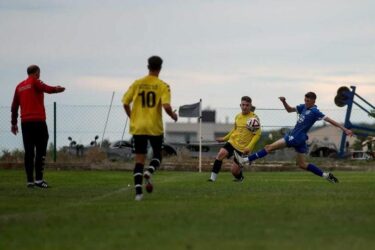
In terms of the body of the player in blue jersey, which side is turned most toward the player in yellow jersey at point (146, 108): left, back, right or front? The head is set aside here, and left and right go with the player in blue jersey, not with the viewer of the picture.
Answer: front

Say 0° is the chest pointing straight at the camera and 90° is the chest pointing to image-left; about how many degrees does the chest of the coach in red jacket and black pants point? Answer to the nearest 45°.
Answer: approximately 225°

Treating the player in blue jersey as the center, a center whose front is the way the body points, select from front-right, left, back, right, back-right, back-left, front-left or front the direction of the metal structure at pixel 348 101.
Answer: back-right

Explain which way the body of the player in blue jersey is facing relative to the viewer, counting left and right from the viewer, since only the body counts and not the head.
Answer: facing the viewer and to the left of the viewer

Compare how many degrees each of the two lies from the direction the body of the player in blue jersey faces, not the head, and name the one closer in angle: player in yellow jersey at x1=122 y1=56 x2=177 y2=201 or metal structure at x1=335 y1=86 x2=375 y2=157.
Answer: the player in yellow jersey

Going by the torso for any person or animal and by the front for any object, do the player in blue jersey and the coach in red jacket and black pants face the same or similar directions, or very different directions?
very different directions
